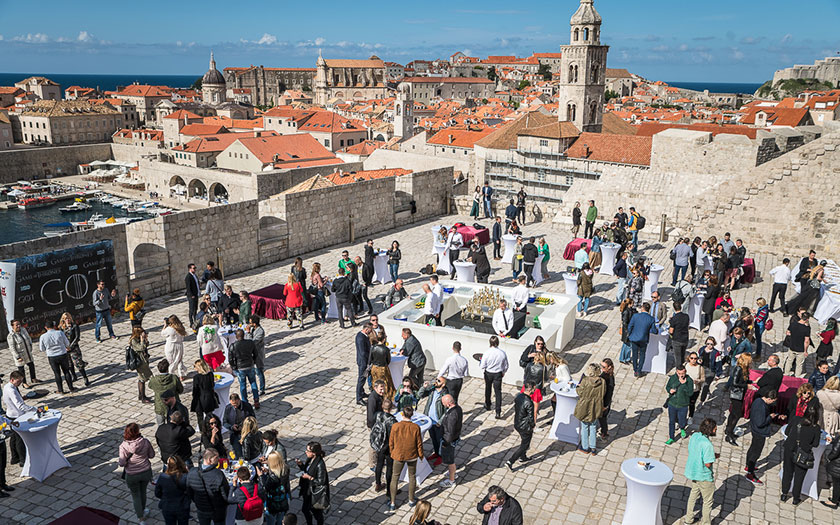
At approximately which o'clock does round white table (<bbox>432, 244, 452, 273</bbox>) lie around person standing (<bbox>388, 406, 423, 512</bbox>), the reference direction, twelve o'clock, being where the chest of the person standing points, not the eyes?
The round white table is roughly at 12 o'clock from the person standing.

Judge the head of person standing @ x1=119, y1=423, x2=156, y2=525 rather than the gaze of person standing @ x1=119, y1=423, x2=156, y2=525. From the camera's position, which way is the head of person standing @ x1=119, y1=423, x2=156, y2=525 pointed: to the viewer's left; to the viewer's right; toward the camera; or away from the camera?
away from the camera

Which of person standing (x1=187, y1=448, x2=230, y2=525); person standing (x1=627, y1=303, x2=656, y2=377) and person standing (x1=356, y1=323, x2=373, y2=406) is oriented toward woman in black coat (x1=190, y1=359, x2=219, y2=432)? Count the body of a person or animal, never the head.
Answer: person standing (x1=187, y1=448, x2=230, y2=525)

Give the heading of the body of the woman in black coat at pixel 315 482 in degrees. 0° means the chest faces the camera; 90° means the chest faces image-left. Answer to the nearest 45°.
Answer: approximately 45°

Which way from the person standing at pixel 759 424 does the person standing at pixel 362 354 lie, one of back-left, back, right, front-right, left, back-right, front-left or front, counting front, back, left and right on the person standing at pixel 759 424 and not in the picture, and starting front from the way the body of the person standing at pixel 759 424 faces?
back

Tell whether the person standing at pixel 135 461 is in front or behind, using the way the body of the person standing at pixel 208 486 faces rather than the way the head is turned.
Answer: in front

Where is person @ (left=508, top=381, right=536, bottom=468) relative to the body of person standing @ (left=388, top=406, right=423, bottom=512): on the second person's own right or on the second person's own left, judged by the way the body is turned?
on the second person's own right

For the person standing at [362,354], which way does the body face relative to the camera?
to the viewer's right

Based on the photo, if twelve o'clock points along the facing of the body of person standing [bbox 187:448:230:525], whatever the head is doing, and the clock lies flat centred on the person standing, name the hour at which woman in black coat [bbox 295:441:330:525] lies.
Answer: The woman in black coat is roughly at 3 o'clock from the person standing.
